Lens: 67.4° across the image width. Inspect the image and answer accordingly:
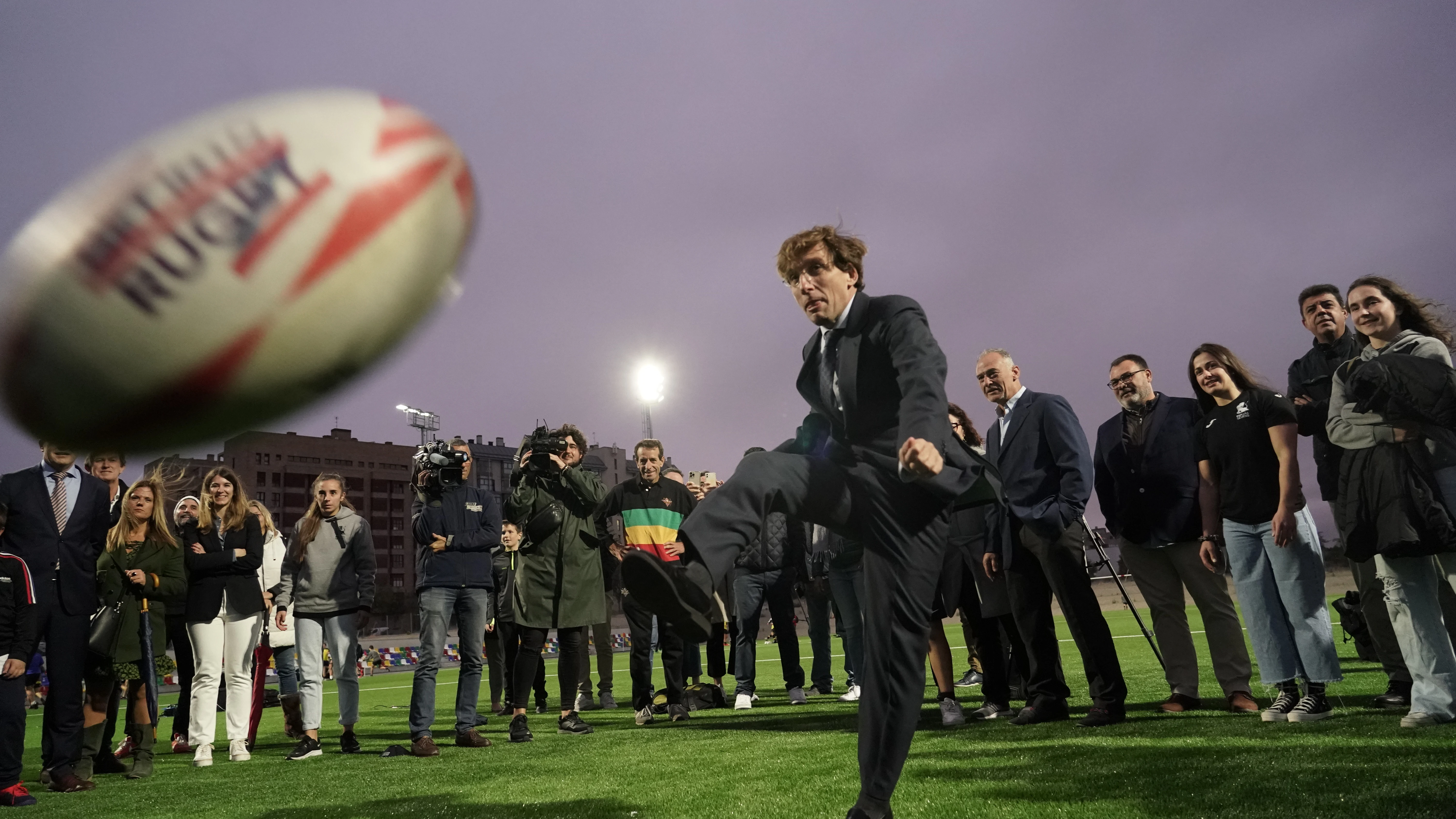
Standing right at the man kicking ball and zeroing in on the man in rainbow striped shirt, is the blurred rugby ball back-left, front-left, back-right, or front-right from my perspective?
back-left

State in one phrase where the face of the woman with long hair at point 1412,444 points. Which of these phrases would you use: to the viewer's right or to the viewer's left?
to the viewer's left

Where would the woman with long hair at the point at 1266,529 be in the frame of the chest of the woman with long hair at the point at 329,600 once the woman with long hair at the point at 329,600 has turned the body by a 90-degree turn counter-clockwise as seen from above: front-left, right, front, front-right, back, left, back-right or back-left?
front-right

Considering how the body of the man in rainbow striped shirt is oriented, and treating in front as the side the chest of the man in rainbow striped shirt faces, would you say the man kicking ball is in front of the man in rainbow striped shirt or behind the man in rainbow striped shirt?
in front

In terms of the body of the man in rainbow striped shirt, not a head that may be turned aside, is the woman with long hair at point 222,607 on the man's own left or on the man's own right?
on the man's own right

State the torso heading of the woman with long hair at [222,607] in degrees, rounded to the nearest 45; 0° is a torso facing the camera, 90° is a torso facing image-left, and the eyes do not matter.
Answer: approximately 0°

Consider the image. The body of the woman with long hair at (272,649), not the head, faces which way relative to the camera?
toward the camera

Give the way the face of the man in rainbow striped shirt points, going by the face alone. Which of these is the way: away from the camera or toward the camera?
toward the camera

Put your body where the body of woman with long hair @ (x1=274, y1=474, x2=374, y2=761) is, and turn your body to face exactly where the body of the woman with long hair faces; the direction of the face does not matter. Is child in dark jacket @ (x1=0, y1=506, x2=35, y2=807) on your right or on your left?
on your right

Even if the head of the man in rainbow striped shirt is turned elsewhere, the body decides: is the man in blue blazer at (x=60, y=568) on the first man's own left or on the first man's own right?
on the first man's own right

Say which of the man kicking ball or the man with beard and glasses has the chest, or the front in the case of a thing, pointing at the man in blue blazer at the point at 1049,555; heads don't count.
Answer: the man with beard and glasses

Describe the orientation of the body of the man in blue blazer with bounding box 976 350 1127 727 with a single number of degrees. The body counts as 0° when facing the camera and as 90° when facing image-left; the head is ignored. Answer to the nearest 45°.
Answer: approximately 45°

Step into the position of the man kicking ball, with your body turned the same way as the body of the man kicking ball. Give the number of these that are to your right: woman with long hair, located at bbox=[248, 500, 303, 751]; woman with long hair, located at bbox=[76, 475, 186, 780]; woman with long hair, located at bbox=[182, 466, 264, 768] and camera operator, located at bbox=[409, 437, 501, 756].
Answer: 4

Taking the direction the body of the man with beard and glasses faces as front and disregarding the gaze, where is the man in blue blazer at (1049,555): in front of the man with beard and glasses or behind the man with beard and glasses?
in front

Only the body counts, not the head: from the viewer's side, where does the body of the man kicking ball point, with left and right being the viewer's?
facing the viewer and to the left of the viewer

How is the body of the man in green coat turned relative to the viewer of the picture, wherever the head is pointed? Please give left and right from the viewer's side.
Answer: facing the viewer

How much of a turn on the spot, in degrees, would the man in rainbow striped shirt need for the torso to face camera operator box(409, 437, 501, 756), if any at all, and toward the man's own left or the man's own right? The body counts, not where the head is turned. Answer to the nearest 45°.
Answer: approximately 45° to the man's own right

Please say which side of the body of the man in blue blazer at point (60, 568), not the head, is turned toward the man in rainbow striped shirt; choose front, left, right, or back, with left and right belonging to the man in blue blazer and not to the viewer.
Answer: left
